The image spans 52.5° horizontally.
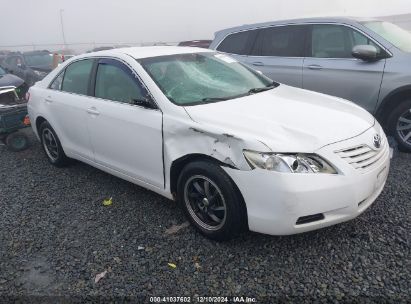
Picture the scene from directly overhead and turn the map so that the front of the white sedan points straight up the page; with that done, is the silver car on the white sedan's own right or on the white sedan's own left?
on the white sedan's own left

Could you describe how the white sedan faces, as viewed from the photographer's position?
facing the viewer and to the right of the viewer
